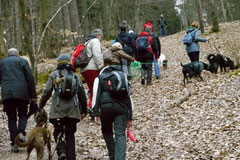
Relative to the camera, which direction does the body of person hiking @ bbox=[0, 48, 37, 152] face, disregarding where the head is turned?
away from the camera

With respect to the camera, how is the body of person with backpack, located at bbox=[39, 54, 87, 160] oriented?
away from the camera

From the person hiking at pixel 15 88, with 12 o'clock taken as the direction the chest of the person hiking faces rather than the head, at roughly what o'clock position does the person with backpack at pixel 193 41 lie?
The person with backpack is roughly at 2 o'clock from the person hiking.

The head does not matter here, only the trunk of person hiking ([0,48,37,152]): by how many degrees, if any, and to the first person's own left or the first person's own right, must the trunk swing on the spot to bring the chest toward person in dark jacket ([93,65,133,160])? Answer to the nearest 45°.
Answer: approximately 135° to the first person's own right

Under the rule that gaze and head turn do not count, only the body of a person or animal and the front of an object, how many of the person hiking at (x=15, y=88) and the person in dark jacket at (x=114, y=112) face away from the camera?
2

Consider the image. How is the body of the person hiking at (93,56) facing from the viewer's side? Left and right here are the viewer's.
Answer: facing away from the viewer and to the right of the viewer

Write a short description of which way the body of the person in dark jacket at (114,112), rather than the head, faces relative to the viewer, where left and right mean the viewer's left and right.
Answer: facing away from the viewer

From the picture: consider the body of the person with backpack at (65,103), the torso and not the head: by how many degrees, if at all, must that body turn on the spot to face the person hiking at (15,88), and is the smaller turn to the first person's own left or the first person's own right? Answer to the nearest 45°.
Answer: approximately 45° to the first person's own left
